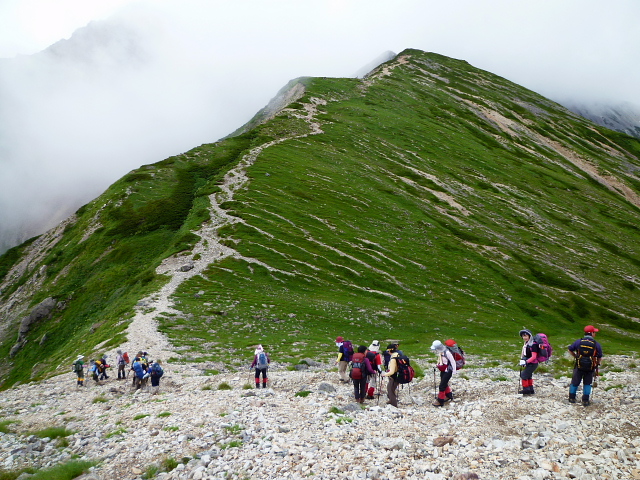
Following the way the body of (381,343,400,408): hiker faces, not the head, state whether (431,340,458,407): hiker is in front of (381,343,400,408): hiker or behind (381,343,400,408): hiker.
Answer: behind
